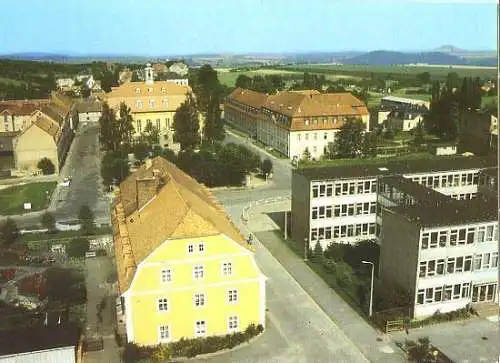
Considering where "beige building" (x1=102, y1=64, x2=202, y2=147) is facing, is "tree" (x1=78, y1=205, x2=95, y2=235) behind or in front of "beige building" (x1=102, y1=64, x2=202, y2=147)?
in front

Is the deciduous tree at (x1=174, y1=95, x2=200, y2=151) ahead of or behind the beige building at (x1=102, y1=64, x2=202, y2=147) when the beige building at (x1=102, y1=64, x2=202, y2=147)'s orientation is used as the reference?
ahead

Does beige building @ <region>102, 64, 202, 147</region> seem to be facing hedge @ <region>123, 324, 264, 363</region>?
yes

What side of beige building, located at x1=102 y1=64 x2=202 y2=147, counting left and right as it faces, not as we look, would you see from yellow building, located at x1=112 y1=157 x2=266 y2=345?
front

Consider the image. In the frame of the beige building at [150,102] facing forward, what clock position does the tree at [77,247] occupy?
The tree is roughly at 12 o'clock from the beige building.

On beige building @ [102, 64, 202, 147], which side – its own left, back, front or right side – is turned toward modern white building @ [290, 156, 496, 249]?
front

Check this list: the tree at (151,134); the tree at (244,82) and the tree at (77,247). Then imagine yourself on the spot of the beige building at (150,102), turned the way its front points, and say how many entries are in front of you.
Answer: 2

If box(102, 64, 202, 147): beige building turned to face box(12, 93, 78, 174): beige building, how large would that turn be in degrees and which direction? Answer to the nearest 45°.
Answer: approximately 45° to its right

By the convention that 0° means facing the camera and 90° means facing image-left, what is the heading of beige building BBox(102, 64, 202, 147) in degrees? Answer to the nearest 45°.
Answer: approximately 0°
